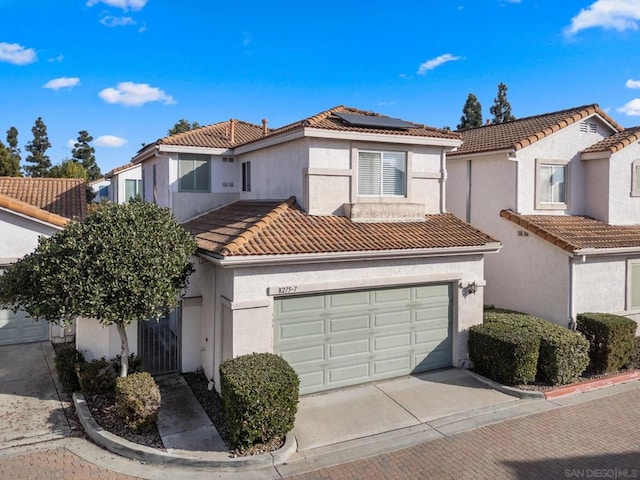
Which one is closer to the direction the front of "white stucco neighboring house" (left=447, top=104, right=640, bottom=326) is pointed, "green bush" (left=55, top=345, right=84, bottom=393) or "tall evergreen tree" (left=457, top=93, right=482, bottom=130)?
the green bush

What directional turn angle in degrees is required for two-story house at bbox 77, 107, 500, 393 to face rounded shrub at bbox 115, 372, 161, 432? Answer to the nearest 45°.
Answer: approximately 90° to its right

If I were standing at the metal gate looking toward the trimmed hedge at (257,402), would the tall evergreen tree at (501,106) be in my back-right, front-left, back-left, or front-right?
back-left

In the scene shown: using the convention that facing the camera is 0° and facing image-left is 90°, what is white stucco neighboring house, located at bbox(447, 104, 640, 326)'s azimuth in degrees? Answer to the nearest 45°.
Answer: approximately 315°

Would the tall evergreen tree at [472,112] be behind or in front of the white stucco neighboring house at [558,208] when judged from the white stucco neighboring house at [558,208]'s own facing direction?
behind

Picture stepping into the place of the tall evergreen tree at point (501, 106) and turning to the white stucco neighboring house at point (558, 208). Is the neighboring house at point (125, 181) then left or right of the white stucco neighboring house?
right

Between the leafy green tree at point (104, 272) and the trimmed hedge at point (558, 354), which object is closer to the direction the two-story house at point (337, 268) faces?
the trimmed hedge

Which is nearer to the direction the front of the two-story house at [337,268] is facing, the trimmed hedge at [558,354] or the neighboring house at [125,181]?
the trimmed hedge
